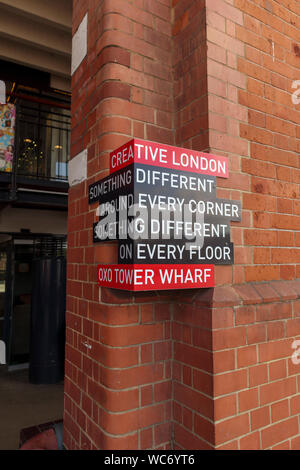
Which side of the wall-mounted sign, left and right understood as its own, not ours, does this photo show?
front
